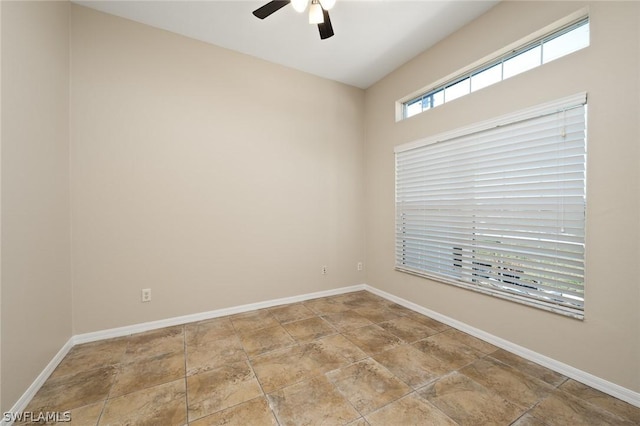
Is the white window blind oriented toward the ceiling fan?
yes

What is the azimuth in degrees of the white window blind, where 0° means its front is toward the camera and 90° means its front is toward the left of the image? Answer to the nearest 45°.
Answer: approximately 45°
